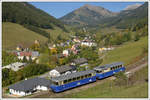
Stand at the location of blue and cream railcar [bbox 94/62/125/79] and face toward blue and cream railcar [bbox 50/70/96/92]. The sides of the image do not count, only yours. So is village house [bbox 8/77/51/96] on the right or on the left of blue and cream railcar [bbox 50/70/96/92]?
right
